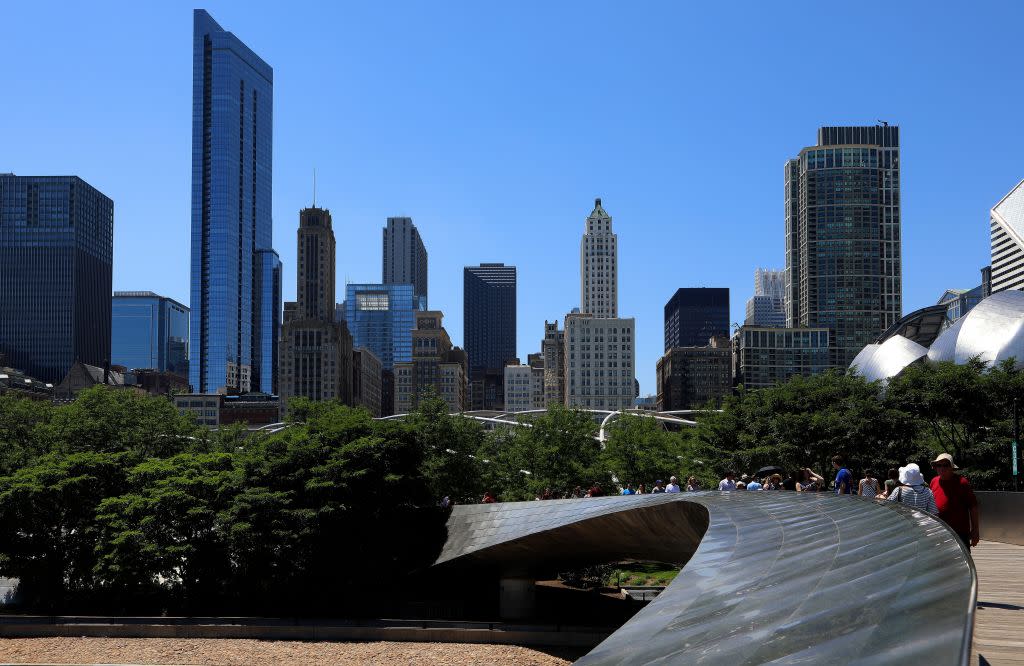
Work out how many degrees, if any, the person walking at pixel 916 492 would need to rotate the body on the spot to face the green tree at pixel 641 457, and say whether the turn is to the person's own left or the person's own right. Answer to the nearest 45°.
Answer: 0° — they already face it

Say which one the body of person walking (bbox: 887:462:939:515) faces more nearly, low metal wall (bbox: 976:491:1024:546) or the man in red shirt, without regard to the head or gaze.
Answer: the low metal wall

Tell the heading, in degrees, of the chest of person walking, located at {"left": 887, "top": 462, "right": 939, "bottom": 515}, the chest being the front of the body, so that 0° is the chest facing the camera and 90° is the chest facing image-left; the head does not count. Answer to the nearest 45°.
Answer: approximately 180°

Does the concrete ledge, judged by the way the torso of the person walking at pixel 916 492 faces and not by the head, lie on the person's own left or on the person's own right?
on the person's own left

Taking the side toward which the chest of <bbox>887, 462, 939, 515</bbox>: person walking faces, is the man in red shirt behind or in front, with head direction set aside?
behind
